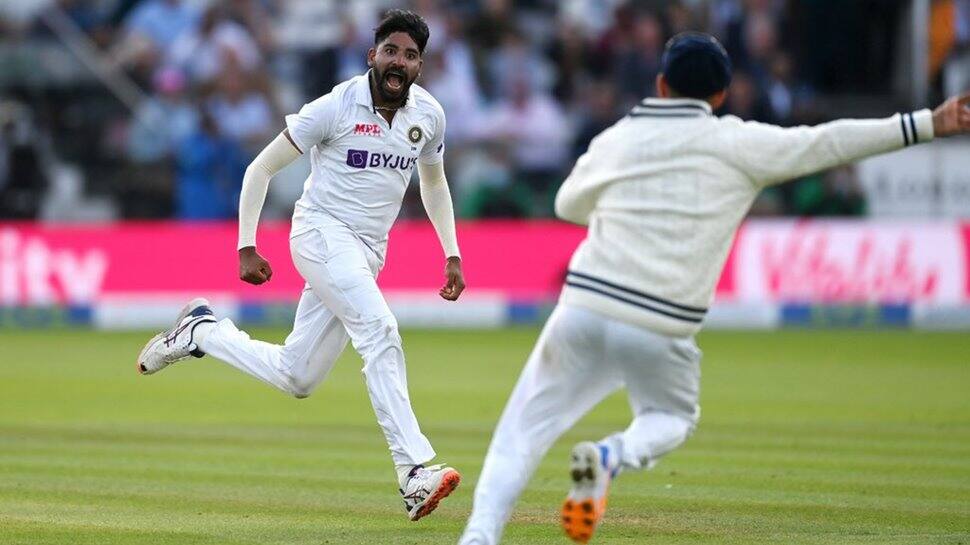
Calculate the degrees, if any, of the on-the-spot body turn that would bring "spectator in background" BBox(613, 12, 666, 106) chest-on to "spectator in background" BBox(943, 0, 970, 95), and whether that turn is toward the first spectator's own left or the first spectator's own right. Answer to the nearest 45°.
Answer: approximately 90° to the first spectator's own left

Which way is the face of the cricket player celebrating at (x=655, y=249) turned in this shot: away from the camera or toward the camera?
away from the camera

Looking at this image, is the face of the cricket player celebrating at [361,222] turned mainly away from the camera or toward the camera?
toward the camera

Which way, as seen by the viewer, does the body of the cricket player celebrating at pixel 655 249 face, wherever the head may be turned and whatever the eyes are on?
away from the camera

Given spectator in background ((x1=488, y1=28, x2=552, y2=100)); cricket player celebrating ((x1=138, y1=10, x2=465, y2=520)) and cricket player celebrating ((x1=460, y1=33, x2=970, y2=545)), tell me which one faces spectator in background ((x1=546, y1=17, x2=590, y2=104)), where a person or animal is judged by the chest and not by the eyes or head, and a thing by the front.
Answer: cricket player celebrating ((x1=460, y1=33, x2=970, y2=545))

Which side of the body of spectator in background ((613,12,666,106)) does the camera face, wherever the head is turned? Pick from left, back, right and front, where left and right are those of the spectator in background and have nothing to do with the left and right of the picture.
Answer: front

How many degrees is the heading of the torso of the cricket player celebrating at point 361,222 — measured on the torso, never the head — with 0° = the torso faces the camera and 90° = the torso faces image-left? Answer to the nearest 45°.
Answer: approximately 315°

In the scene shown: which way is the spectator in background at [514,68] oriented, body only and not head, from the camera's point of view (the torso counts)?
toward the camera

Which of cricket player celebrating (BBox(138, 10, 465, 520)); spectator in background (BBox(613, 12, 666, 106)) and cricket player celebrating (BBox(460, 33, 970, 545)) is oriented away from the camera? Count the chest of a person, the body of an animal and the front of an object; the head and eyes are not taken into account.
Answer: cricket player celebrating (BBox(460, 33, 970, 545))

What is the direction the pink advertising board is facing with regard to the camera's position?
facing the viewer

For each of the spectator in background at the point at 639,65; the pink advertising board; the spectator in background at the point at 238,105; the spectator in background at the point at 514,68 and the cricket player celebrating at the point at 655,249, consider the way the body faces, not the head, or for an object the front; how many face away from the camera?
1

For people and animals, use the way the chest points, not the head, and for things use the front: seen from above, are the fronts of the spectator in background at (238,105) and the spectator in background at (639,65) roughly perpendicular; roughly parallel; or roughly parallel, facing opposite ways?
roughly parallel

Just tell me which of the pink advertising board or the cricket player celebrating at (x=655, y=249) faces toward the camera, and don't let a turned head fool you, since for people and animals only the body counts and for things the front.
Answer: the pink advertising board

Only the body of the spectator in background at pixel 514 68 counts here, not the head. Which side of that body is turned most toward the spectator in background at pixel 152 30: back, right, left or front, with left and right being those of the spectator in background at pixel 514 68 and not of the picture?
right
